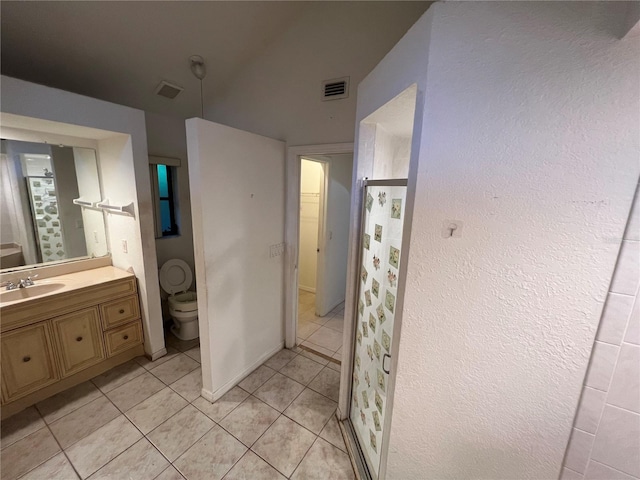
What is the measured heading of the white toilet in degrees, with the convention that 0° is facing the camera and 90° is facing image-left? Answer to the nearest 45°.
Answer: approximately 315°

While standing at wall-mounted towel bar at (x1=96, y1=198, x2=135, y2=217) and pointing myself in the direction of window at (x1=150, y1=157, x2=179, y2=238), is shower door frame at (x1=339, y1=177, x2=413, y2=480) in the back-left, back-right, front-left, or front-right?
back-right

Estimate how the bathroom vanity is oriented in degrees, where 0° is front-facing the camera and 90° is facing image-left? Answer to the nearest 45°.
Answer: approximately 315°

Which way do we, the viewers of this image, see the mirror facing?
facing the viewer and to the right of the viewer

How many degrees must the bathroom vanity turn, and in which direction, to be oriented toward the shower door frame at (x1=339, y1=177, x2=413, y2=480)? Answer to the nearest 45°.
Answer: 0° — it already faces it
